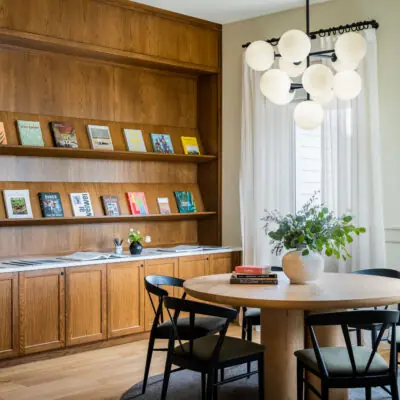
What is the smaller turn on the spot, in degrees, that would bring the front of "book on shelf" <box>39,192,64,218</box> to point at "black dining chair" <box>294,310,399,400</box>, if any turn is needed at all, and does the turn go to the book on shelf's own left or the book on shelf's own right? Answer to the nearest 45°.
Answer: approximately 45° to the book on shelf's own left

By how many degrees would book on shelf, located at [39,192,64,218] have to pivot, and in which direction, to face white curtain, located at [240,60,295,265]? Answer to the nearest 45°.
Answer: approximately 90° to its left

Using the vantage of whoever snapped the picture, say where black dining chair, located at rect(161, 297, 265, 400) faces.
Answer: facing away from the viewer and to the right of the viewer

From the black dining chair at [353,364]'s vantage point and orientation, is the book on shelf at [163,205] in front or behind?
in front

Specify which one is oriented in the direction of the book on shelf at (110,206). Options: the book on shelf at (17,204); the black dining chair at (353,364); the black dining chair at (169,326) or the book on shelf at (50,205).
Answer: the black dining chair at (353,364)

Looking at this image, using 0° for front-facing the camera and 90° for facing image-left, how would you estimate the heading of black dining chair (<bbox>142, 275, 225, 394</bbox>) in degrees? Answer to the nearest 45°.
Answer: approximately 270°

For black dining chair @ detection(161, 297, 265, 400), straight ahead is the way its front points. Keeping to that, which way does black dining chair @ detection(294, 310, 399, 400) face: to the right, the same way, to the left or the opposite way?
to the left

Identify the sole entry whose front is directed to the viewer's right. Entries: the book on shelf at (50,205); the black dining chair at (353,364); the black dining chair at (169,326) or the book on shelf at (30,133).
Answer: the black dining chair at (169,326)

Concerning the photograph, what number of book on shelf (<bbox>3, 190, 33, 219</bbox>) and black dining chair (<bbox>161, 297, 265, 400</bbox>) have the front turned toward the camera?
1

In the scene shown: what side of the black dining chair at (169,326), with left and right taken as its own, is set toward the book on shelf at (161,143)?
left

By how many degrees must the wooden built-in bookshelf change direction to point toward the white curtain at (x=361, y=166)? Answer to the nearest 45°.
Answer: approximately 45° to its left

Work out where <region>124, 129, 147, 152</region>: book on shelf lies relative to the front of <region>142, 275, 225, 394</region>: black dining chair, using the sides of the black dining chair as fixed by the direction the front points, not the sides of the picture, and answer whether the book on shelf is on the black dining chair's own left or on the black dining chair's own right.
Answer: on the black dining chair's own left

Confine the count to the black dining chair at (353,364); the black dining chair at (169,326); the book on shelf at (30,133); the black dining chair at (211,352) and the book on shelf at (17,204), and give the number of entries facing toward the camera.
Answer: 2

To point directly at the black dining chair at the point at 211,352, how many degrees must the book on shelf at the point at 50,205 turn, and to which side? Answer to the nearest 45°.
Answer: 0° — it already faces it

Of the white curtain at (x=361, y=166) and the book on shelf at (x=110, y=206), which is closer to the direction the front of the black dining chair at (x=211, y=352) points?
the white curtain
